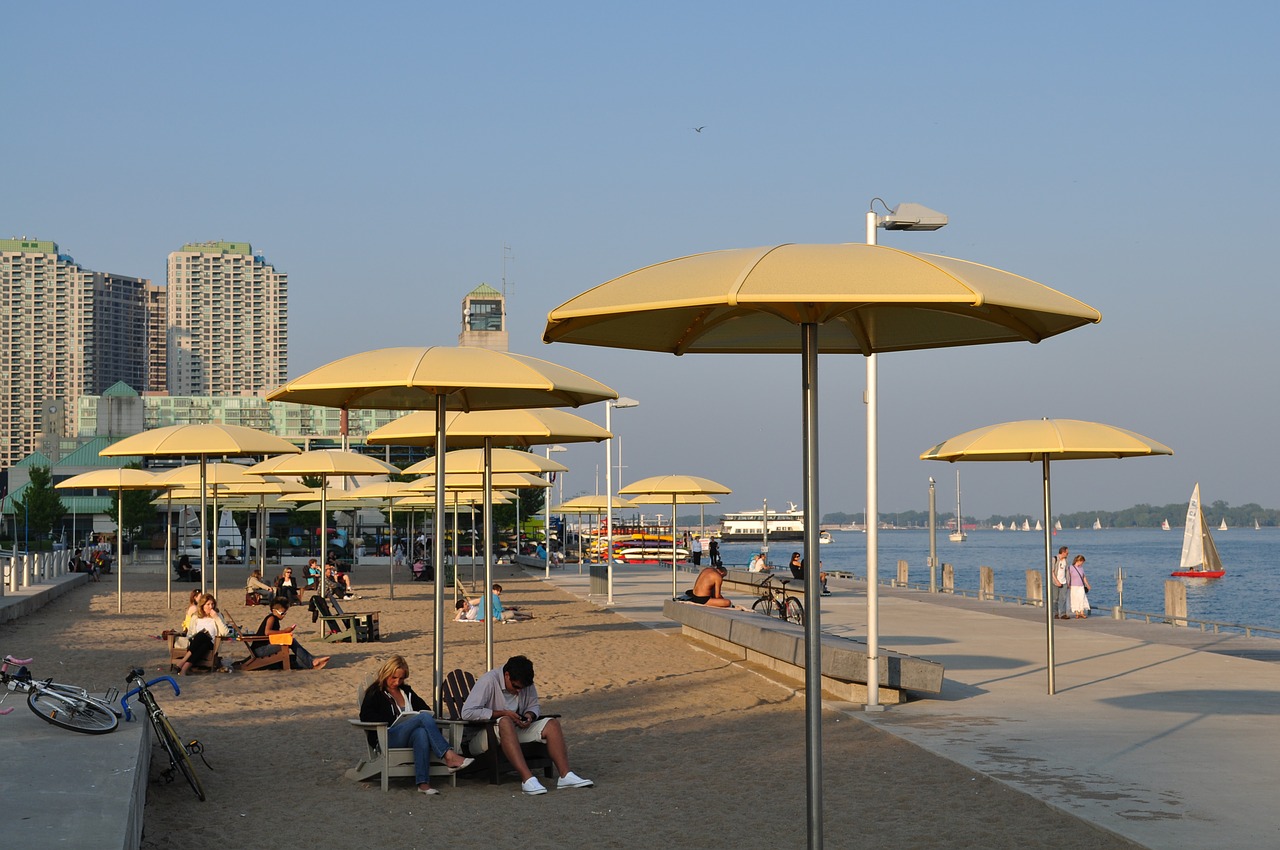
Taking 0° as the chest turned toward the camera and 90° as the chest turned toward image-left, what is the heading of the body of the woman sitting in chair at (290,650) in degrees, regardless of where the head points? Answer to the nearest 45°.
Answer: approximately 270°

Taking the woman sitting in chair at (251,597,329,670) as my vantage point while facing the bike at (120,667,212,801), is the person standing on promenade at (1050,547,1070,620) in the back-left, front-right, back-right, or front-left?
back-left

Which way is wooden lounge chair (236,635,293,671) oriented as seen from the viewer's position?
to the viewer's right

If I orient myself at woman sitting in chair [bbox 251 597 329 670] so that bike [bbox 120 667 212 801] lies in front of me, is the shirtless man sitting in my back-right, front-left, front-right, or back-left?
back-left

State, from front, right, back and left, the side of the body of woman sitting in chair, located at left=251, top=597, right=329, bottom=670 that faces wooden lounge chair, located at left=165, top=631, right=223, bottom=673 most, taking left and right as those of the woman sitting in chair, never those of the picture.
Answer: back
